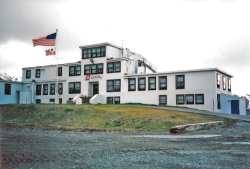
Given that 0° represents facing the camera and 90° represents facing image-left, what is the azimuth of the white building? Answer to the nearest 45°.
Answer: approximately 45°
